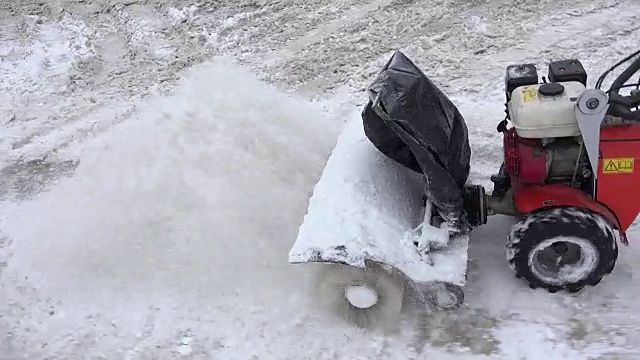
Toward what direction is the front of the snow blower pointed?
to the viewer's left
